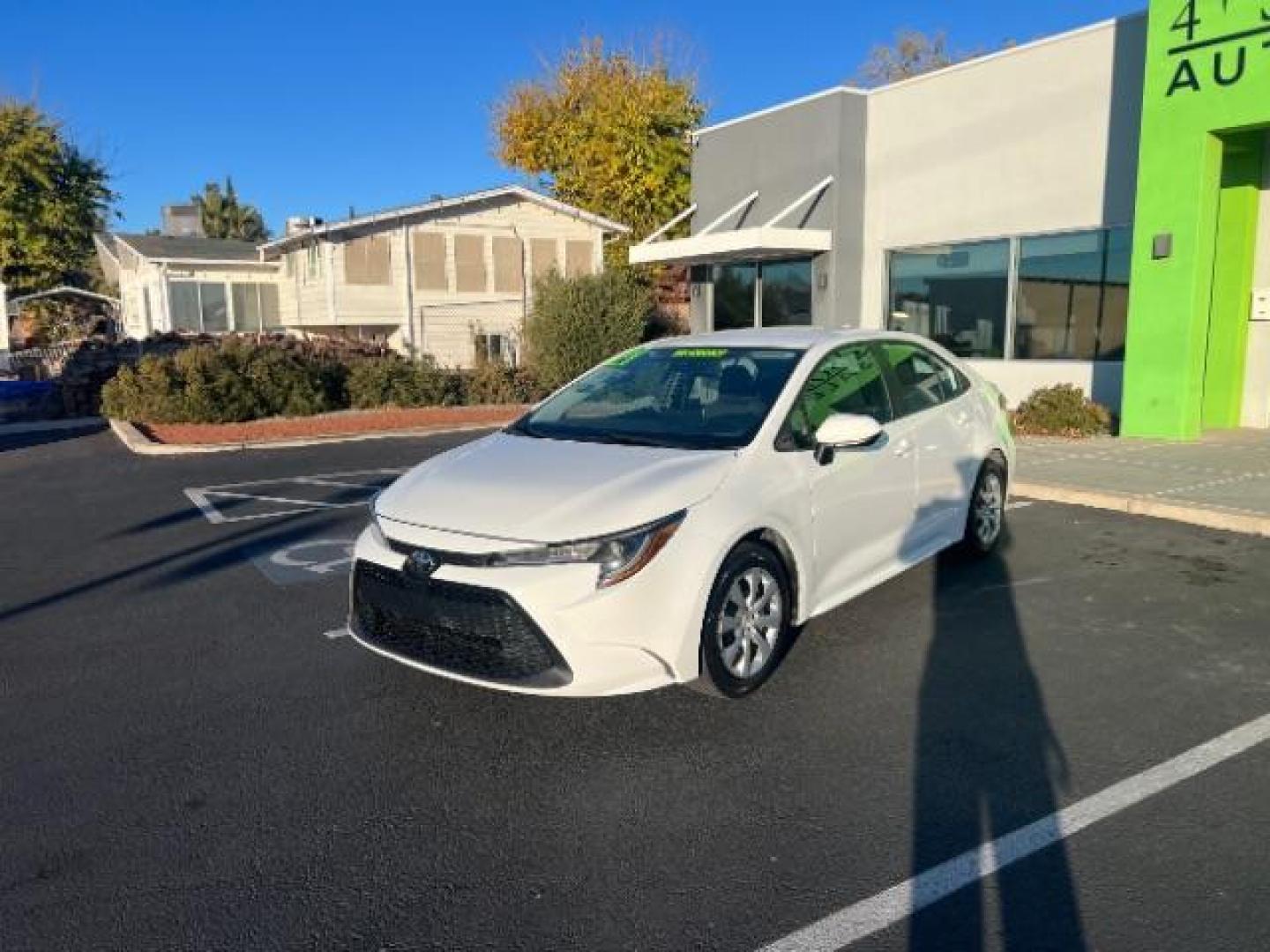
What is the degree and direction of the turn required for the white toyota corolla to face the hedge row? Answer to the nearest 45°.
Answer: approximately 90° to its right

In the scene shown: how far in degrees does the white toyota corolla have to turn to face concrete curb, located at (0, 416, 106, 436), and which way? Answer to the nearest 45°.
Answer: approximately 90° to its right

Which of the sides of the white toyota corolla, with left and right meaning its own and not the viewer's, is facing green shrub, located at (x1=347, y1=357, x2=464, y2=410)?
right

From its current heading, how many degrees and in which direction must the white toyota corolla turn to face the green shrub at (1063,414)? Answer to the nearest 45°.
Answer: approximately 180°

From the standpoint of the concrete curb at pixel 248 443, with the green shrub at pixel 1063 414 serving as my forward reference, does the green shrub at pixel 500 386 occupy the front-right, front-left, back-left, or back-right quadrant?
front-left

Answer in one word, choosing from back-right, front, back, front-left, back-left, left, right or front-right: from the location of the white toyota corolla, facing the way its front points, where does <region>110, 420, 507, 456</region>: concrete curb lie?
right

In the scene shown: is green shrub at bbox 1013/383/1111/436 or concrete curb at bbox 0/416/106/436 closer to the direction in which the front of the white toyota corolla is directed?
the concrete curb

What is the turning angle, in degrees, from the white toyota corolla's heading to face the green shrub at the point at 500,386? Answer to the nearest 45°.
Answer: approximately 135° to its right

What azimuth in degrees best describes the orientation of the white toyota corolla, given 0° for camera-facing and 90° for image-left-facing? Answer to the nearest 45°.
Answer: approximately 45°
